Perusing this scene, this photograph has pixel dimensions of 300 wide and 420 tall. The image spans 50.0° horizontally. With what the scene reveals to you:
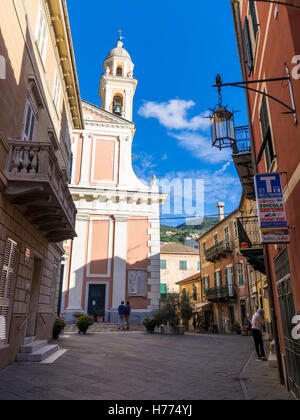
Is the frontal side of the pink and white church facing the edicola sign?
yes

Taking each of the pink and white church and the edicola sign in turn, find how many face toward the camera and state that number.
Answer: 2

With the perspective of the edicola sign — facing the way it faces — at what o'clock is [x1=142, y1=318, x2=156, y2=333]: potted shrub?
The potted shrub is roughly at 5 o'clock from the edicola sign.

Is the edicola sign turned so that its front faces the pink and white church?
no

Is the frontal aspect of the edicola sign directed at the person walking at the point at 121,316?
no

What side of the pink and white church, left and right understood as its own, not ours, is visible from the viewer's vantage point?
front

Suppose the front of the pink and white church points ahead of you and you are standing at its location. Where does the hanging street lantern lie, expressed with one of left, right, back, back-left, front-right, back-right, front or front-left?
front

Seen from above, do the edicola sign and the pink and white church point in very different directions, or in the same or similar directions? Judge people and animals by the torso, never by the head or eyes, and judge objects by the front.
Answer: same or similar directions

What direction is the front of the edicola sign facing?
toward the camera

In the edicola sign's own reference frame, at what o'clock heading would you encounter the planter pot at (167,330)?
The planter pot is roughly at 5 o'clock from the edicola sign.
